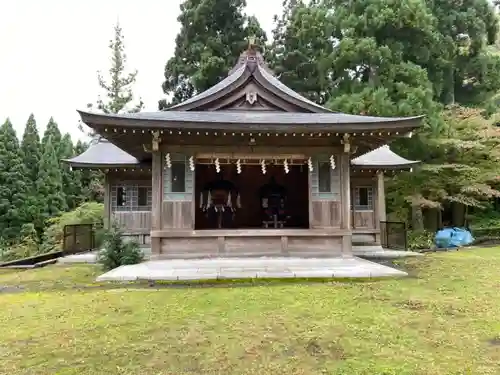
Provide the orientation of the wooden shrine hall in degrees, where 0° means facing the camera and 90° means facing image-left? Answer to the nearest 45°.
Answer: approximately 0°

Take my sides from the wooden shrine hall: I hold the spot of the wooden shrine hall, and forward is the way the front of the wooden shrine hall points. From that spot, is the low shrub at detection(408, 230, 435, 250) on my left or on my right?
on my left

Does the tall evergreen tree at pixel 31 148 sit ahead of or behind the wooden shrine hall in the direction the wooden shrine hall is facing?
behind

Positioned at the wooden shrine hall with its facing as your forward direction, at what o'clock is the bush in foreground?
The bush in foreground is roughly at 3 o'clock from the wooden shrine hall.

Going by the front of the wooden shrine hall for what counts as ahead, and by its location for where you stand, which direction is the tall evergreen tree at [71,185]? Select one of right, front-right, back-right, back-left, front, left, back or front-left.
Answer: back-right

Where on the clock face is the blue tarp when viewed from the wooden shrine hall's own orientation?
The blue tarp is roughly at 8 o'clock from the wooden shrine hall.

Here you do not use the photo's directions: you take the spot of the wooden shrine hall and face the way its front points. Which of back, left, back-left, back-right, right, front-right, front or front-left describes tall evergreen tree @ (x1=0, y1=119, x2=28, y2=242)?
back-right

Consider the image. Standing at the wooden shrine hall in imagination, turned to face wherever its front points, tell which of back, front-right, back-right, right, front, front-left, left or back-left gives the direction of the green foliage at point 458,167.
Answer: back-left
